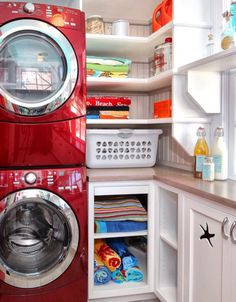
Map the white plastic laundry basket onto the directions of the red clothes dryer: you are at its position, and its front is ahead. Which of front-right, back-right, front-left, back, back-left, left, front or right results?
back-left

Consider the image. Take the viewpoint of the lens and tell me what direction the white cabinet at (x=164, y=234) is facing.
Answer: facing the viewer and to the left of the viewer

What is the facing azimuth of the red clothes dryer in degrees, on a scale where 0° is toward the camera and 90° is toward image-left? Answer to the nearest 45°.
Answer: approximately 0°

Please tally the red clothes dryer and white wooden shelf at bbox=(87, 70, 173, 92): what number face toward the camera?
2

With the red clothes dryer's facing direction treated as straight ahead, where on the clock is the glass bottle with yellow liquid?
The glass bottle with yellow liquid is roughly at 9 o'clock from the red clothes dryer.

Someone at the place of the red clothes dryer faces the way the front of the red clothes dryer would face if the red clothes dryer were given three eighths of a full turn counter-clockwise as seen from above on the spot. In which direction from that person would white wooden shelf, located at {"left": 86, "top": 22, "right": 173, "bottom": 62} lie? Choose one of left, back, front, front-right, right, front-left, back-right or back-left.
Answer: front

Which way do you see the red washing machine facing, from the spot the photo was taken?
facing the viewer
